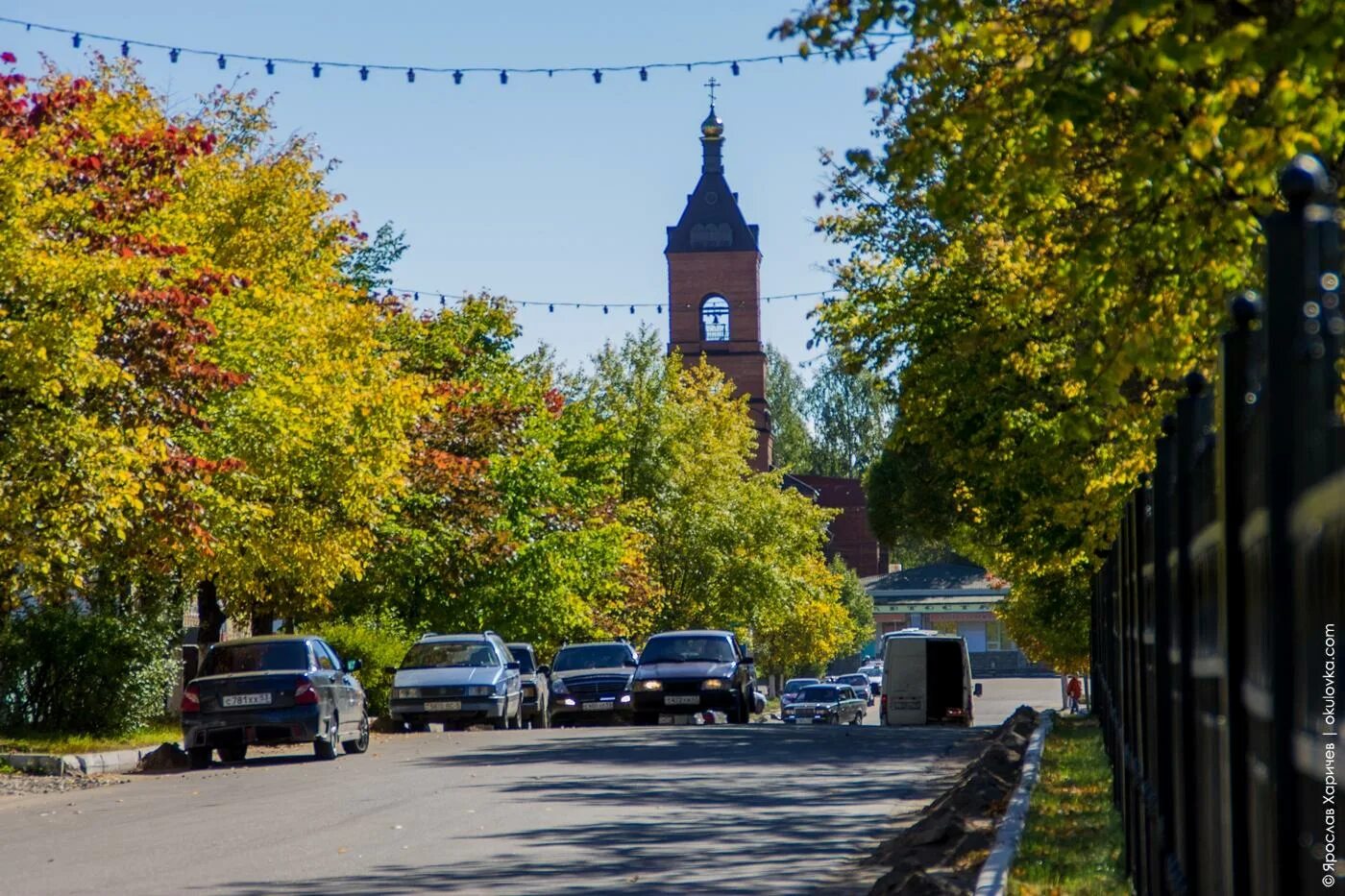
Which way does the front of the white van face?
away from the camera

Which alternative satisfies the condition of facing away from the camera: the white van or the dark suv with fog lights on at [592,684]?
the white van

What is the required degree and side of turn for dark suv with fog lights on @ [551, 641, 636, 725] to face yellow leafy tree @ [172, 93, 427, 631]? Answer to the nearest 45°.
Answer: approximately 45° to its right

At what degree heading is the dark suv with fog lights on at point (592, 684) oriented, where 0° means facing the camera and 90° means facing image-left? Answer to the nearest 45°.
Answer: approximately 0°

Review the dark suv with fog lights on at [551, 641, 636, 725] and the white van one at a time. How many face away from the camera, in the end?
1

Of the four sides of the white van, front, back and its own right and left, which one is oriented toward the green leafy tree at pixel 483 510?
left

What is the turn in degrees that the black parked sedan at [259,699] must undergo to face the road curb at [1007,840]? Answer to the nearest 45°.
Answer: approximately 135° to its right

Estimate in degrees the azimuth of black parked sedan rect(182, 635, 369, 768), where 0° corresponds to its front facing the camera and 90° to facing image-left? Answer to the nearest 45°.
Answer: approximately 225°

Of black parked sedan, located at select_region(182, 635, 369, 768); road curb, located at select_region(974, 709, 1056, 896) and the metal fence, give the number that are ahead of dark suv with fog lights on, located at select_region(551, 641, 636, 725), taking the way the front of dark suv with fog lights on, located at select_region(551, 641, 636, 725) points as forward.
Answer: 3

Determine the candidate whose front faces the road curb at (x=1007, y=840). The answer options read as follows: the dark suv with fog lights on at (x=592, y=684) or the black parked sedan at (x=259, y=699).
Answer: the dark suv with fog lights on

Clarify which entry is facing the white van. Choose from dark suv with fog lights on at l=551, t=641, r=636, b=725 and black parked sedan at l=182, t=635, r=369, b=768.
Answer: the black parked sedan

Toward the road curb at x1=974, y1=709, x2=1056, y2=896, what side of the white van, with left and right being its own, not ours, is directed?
back
